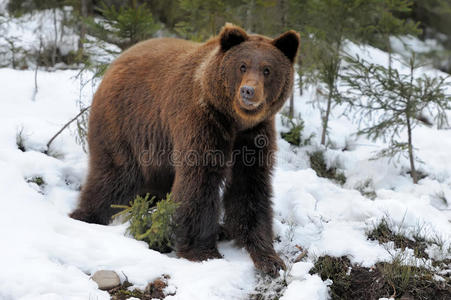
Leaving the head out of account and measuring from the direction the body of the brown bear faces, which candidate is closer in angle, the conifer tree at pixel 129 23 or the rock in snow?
the rock in snow

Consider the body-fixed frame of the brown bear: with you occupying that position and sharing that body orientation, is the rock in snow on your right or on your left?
on your right

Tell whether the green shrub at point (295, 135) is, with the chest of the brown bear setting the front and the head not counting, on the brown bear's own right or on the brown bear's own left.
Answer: on the brown bear's own left

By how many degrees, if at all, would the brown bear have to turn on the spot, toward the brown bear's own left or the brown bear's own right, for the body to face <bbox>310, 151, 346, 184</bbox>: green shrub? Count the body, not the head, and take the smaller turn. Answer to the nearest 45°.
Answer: approximately 90° to the brown bear's own left

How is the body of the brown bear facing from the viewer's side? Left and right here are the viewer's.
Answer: facing the viewer and to the right of the viewer

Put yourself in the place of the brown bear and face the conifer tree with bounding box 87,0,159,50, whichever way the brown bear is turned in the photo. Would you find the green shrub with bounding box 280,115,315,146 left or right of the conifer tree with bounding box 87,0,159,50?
right
